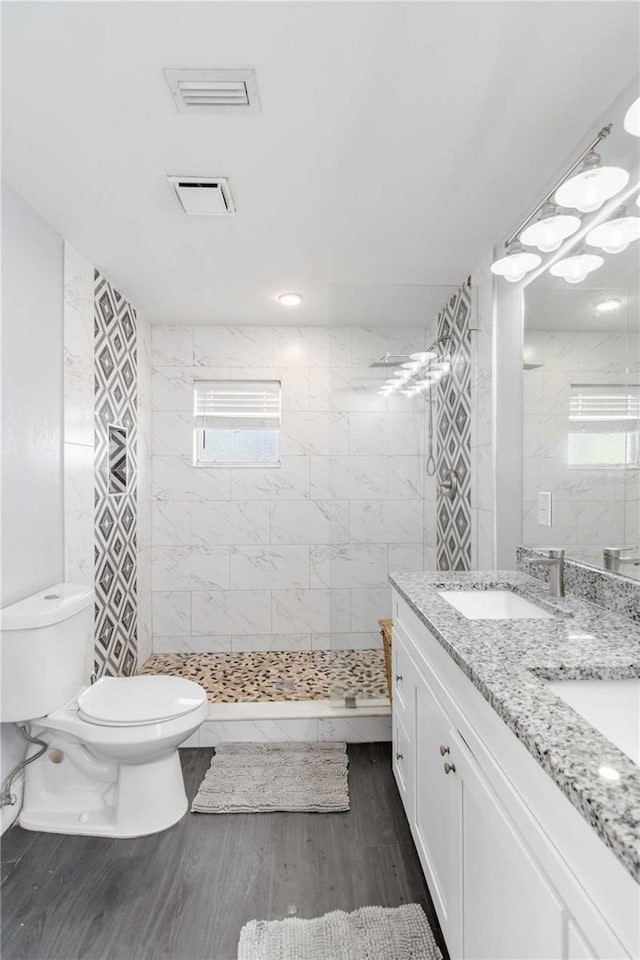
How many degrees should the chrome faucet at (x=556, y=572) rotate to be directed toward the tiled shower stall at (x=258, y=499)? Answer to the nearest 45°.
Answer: approximately 45° to its right

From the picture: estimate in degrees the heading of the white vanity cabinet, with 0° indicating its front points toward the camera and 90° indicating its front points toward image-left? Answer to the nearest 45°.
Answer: approximately 90°

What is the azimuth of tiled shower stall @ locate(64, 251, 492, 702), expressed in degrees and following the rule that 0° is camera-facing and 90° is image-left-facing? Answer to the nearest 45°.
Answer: approximately 0°

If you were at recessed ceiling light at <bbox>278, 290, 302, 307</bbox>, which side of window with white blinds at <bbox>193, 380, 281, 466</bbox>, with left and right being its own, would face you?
front

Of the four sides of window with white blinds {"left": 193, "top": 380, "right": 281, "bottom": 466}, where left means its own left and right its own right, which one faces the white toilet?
front

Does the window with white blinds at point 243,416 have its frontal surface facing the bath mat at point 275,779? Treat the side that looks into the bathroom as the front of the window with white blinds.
yes

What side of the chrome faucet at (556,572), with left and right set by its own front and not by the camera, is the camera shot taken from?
left
